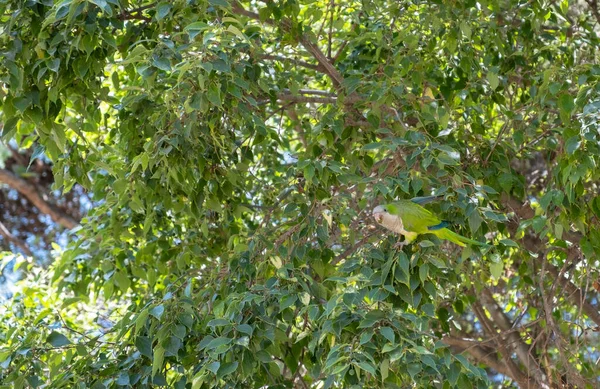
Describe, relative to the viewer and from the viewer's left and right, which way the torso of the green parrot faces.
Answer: facing to the left of the viewer
